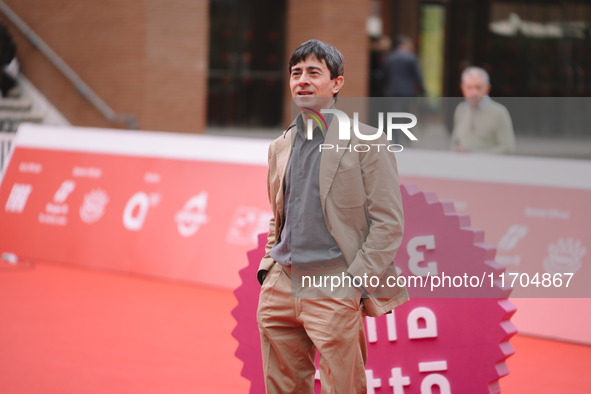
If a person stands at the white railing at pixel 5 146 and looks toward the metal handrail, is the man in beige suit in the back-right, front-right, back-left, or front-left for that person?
back-right

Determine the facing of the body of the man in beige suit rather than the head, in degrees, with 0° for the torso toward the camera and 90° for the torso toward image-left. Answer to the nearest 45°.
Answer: approximately 45°

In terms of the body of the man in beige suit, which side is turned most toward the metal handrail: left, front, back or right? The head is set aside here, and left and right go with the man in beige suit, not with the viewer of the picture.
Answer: right

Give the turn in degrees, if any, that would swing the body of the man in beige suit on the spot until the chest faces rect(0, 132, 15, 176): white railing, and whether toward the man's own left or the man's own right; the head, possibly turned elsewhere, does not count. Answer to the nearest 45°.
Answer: approximately 90° to the man's own right
